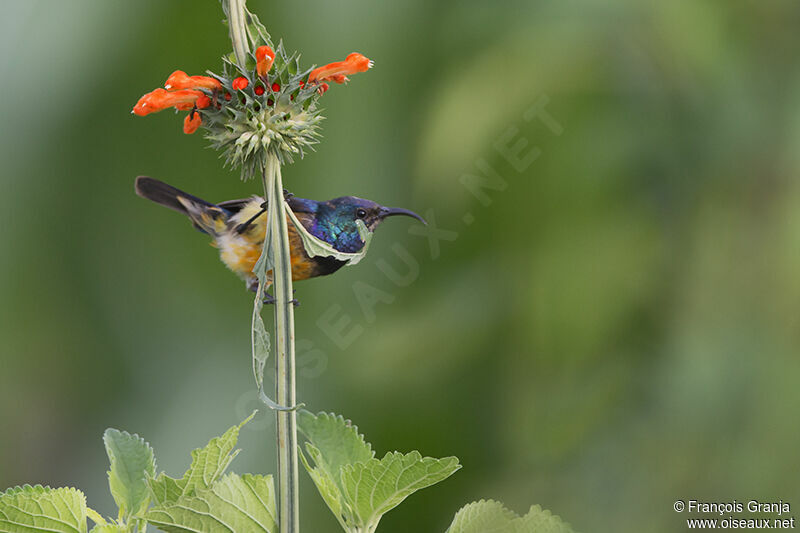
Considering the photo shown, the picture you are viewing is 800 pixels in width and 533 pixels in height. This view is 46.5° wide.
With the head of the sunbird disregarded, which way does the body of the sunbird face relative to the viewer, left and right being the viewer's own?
facing to the right of the viewer
